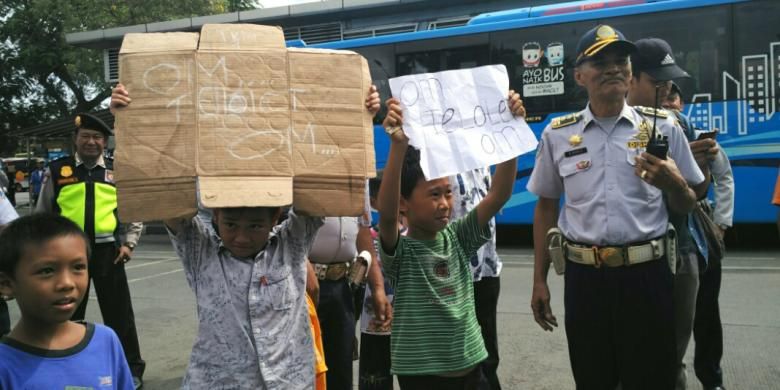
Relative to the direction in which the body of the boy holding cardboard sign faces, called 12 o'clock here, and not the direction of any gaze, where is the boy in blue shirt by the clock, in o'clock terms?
The boy in blue shirt is roughly at 2 o'clock from the boy holding cardboard sign.

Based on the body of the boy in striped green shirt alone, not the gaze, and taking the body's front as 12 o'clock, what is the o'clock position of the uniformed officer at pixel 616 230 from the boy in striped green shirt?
The uniformed officer is roughly at 10 o'clock from the boy in striped green shirt.

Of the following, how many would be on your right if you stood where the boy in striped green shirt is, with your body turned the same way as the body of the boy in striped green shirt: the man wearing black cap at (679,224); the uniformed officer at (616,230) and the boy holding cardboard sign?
1

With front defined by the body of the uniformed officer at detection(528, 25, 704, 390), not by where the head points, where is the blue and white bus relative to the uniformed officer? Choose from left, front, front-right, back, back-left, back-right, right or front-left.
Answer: back

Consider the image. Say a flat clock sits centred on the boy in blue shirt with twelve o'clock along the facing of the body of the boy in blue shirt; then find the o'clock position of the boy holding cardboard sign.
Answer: The boy holding cardboard sign is roughly at 10 o'clock from the boy in blue shirt.

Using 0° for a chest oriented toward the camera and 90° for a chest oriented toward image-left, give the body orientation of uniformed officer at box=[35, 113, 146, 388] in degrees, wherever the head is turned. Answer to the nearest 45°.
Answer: approximately 0°

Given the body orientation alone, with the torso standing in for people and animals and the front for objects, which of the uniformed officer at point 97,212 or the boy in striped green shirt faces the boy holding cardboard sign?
the uniformed officer
